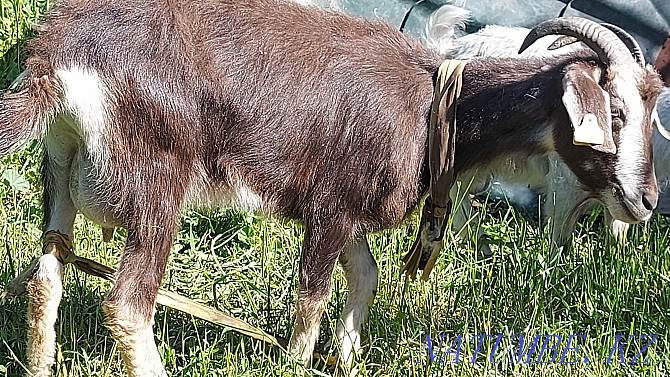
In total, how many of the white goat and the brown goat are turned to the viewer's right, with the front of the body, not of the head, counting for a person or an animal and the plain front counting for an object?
2

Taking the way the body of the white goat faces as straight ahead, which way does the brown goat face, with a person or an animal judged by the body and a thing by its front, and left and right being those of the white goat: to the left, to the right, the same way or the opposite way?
the same way

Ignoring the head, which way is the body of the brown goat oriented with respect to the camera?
to the viewer's right

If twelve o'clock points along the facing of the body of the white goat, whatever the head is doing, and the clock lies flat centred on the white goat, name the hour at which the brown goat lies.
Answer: The brown goat is roughly at 4 o'clock from the white goat.

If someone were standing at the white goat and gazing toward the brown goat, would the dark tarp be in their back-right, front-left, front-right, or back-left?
back-right

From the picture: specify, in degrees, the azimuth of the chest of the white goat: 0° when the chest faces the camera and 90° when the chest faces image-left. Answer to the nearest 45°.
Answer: approximately 270°

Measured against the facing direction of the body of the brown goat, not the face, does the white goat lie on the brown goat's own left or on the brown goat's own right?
on the brown goat's own left

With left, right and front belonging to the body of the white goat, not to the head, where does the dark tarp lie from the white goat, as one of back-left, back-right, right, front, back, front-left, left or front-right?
left
